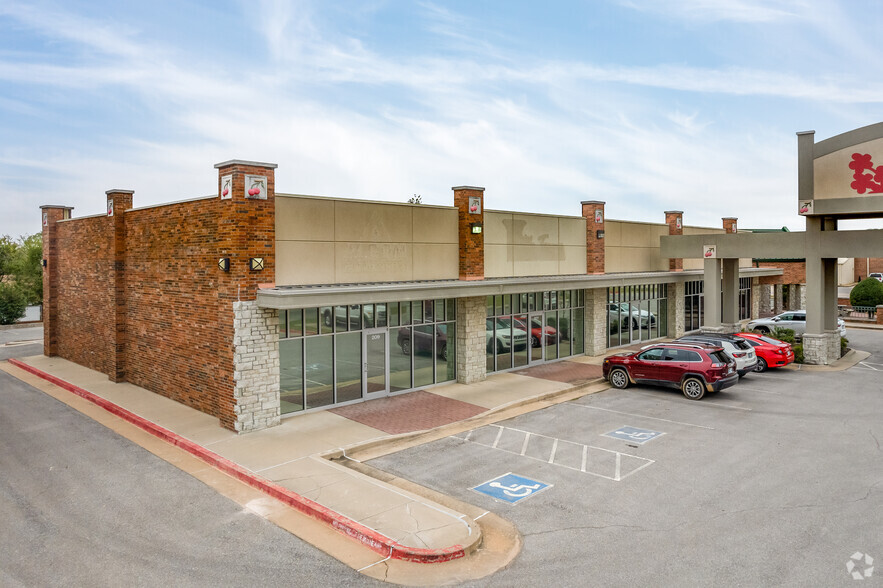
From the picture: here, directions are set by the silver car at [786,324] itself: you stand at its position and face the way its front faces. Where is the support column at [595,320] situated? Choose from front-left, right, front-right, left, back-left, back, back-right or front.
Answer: front-left

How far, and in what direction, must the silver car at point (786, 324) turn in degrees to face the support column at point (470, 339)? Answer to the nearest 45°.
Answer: approximately 45° to its left

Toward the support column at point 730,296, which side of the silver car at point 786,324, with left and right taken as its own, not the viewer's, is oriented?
front

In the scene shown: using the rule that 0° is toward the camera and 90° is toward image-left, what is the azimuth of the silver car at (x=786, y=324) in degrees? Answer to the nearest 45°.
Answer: approximately 90°

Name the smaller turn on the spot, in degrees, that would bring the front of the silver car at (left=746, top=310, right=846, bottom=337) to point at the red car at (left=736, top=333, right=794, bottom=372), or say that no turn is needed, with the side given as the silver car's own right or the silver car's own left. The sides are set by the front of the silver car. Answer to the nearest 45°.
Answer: approximately 90° to the silver car's own left

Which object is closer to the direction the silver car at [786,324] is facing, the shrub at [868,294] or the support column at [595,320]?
the support column

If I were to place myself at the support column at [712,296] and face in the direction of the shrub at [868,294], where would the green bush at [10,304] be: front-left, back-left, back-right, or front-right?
back-left

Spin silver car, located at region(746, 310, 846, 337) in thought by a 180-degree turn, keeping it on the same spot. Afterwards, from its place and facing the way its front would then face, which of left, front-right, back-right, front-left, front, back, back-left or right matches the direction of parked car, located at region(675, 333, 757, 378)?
right

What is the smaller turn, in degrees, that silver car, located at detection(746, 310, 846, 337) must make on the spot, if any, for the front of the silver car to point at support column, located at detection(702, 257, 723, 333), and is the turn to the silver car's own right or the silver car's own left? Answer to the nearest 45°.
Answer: approximately 45° to the silver car's own left

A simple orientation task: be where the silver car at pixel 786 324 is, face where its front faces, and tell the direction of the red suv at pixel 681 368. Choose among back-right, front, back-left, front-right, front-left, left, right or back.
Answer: left

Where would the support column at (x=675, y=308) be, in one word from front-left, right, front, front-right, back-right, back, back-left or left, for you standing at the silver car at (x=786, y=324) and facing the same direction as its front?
front
